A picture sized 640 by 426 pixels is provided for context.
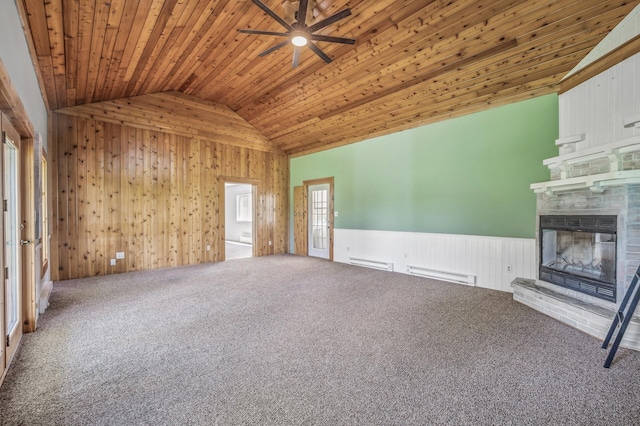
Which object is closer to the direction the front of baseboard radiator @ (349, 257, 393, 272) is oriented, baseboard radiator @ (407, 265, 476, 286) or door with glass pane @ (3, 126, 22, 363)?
the door with glass pane

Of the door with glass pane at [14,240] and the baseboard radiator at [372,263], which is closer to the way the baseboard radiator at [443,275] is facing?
the door with glass pane

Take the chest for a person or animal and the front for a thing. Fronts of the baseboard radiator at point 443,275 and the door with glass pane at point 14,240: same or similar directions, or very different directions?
very different directions

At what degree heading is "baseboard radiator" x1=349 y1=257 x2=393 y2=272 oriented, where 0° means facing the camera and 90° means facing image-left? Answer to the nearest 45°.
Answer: approximately 45°

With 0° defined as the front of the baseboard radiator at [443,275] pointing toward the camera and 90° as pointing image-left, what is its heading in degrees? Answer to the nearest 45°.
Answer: approximately 45°

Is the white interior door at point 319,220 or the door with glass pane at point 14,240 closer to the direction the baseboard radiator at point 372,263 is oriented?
the door with glass pane

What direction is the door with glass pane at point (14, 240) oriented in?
to the viewer's right

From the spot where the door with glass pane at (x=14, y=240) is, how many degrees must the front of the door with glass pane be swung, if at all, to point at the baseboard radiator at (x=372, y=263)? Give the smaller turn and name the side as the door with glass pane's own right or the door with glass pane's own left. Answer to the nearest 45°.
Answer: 0° — it already faces it

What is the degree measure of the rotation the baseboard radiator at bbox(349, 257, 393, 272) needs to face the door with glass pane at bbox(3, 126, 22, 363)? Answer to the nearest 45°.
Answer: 0° — it already faces it
